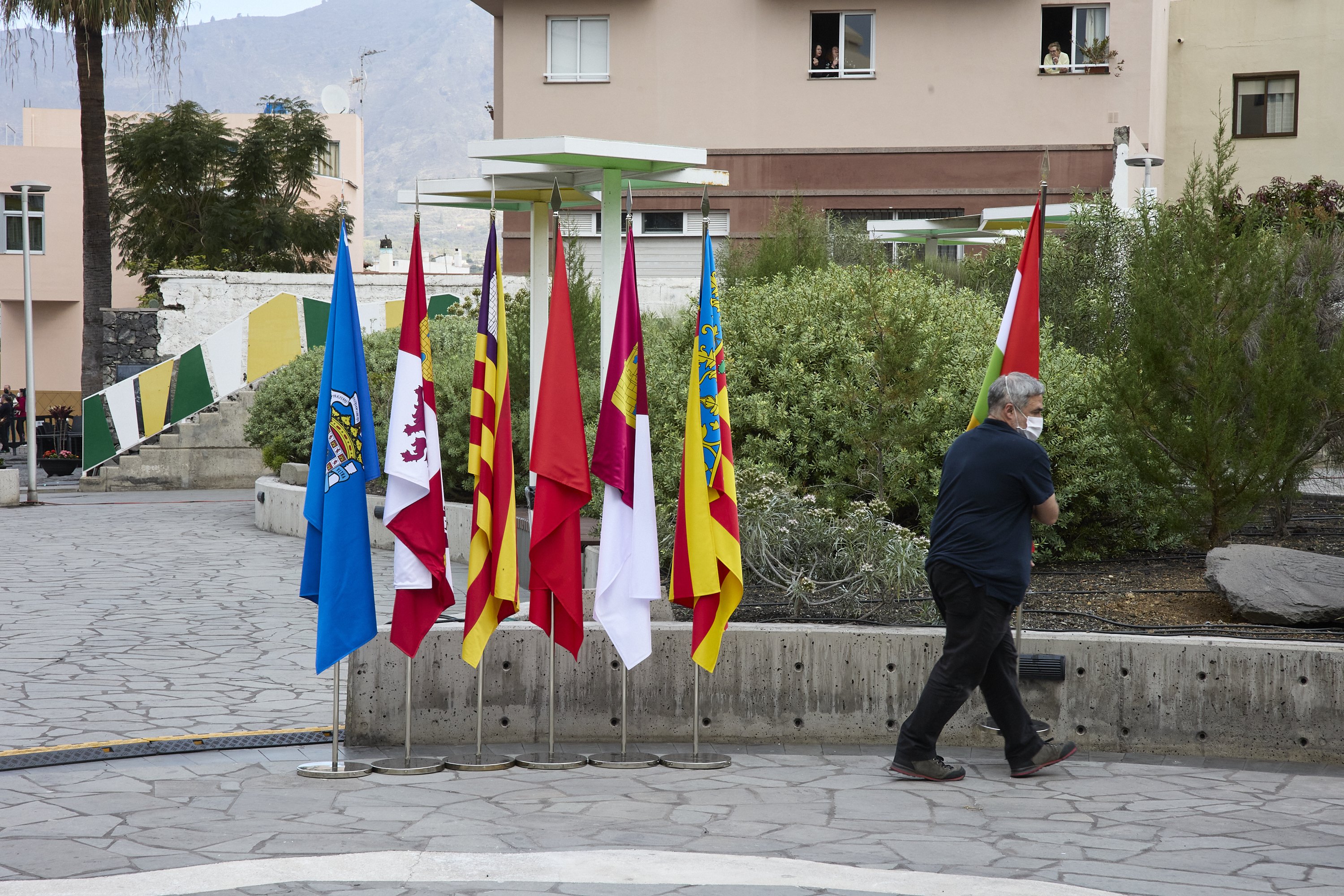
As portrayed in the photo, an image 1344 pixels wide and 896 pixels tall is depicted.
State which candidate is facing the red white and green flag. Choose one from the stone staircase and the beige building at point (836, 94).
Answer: the beige building

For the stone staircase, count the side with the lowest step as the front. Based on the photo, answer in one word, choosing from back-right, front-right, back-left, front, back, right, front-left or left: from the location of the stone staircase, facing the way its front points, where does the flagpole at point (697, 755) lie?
left

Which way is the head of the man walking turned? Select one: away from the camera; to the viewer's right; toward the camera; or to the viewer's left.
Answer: to the viewer's right

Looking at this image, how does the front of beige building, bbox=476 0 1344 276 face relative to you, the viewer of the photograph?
facing the viewer

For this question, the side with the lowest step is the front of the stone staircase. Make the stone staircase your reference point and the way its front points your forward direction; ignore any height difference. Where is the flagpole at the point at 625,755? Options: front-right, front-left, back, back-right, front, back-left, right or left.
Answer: left

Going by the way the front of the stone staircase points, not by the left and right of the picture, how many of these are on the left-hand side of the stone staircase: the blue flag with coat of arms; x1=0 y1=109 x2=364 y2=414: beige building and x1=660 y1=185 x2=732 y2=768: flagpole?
2

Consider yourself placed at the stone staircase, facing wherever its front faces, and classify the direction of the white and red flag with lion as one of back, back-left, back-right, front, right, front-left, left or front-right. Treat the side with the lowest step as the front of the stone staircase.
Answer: left

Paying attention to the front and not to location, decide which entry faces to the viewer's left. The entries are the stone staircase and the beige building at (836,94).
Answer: the stone staircase

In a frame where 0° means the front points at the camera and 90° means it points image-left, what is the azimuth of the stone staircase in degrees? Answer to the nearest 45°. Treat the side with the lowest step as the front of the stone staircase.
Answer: approximately 90°

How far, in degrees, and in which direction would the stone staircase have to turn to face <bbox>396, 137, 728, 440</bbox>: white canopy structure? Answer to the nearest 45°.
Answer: approximately 90° to its left

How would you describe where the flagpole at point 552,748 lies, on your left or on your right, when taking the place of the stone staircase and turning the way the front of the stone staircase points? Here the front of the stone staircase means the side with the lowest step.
on your left

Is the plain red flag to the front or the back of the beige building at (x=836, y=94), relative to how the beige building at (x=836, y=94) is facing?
to the front

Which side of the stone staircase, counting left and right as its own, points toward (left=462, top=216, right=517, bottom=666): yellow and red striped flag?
left

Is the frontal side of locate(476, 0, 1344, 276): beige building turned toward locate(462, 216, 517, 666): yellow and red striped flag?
yes

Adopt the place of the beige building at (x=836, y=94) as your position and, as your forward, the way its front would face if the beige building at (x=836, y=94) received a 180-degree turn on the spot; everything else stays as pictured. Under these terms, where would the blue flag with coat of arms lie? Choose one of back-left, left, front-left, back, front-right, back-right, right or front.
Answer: back

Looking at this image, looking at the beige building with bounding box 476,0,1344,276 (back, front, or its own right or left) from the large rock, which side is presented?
front

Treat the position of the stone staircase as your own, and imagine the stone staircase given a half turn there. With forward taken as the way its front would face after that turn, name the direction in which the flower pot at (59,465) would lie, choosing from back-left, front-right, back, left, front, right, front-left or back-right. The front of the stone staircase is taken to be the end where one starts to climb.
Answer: back-left
